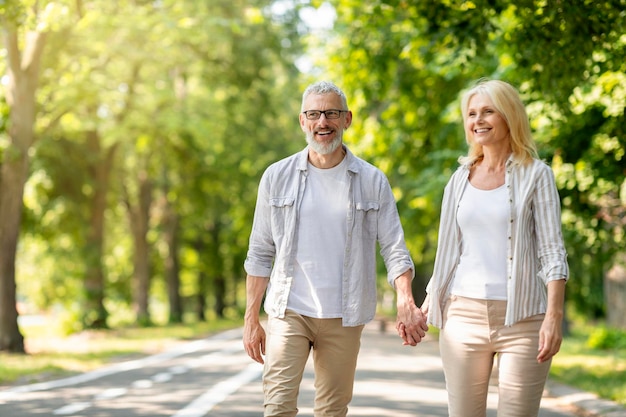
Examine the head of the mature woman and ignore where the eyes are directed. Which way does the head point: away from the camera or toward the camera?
toward the camera

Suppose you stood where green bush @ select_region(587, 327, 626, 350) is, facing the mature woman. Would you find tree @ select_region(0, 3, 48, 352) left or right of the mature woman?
right

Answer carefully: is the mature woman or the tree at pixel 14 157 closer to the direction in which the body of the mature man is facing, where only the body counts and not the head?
the mature woman

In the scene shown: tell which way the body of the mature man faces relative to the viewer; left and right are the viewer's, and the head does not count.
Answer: facing the viewer

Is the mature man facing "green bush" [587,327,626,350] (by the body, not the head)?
no

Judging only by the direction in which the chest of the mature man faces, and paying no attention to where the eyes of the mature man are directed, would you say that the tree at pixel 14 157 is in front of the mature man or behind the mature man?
behind

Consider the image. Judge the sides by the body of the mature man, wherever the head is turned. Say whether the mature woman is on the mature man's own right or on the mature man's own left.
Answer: on the mature man's own left

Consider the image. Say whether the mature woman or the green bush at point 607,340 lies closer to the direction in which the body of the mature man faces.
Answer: the mature woman
